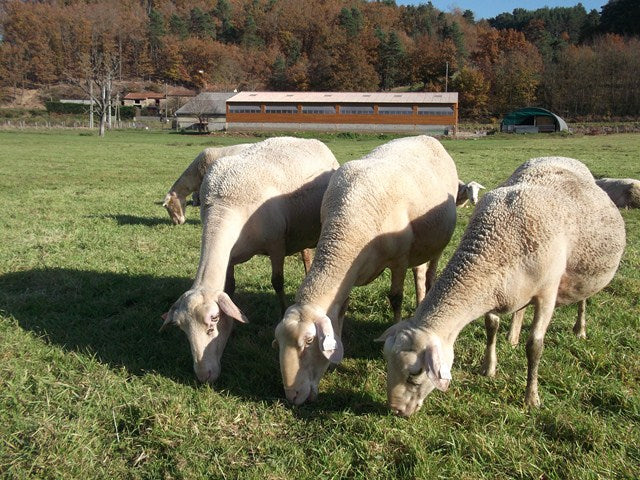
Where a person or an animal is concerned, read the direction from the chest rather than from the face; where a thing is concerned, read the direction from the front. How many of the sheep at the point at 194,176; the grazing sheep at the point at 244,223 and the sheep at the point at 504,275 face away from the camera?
0

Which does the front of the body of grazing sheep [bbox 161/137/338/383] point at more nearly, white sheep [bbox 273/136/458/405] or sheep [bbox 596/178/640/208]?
the white sheep

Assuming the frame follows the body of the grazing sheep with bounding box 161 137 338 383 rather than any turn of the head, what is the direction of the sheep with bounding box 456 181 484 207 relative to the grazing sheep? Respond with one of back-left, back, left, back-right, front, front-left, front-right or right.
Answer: back

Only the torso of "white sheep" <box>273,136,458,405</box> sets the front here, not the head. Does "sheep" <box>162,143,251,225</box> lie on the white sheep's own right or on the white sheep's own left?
on the white sheep's own right

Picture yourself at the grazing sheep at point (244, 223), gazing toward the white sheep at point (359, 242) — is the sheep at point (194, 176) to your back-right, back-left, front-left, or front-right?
back-left

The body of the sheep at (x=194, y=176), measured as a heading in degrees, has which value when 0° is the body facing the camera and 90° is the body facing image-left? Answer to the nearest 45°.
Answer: approximately 45°

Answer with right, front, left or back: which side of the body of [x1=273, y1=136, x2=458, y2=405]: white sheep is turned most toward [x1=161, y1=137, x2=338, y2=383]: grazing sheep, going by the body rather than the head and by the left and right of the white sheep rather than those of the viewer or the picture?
right

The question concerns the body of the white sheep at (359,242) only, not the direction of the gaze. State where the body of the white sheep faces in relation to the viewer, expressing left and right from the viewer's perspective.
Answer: facing the viewer and to the left of the viewer

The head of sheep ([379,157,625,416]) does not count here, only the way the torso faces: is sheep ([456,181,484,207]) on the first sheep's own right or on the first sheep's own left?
on the first sheep's own right

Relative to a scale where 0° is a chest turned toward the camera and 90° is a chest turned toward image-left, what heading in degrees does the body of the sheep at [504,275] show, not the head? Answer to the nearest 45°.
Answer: approximately 45°

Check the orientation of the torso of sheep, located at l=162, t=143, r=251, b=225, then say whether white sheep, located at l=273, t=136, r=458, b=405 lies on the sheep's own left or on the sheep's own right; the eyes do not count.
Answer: on the sheep's own left
